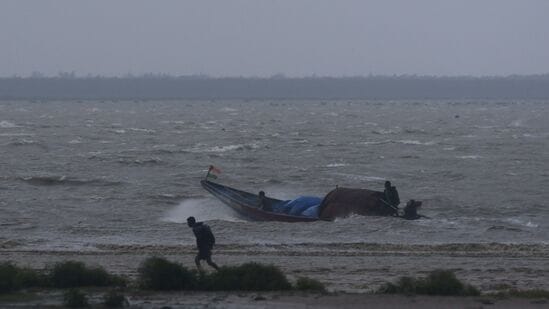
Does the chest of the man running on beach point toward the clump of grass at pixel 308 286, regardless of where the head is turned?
no
